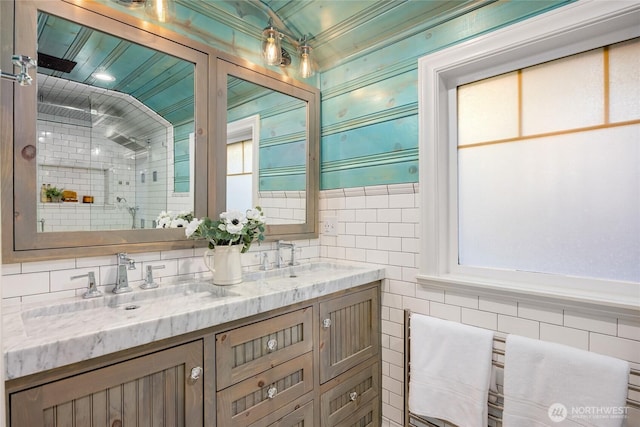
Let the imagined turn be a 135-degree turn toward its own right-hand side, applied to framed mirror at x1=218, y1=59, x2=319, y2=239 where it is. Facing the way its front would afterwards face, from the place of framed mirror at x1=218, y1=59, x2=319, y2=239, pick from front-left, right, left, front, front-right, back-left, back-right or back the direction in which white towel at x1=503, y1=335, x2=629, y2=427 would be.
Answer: back-left

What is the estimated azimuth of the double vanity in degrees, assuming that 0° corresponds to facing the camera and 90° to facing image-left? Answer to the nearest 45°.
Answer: approximately 315°

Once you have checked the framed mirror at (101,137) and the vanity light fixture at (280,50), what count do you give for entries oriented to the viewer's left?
0

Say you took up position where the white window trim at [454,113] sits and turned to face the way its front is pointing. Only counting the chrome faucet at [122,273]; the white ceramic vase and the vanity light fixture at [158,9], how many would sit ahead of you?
3

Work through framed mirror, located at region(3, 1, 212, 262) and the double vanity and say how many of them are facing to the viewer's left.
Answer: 0

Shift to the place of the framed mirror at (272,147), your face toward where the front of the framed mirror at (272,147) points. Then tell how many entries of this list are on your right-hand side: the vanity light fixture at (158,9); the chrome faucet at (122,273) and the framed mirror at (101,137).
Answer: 3

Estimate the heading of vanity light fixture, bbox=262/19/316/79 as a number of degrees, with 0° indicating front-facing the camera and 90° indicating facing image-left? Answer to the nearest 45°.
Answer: approximately 315°

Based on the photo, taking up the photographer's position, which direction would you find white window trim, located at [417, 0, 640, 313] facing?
facing the viewer and to the left of the viewer

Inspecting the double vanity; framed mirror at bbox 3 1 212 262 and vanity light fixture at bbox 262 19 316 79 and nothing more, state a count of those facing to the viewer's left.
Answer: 0

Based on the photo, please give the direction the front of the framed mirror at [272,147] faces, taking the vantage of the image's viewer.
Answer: facing the viewer and to the right of the viewer

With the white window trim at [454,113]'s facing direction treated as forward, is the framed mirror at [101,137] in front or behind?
in front
